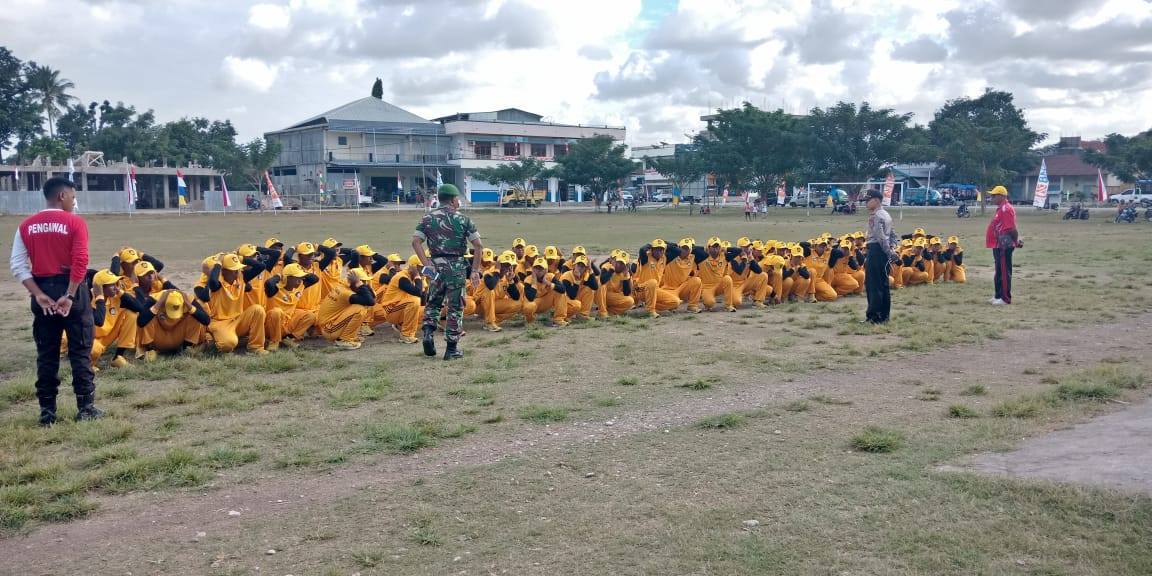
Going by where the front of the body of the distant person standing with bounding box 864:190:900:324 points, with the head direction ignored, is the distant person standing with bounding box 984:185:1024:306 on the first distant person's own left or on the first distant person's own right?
on the first distant person's own right

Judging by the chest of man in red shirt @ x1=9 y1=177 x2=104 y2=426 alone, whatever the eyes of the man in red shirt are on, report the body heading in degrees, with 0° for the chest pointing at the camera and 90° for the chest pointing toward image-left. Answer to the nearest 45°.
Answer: approximately 225°

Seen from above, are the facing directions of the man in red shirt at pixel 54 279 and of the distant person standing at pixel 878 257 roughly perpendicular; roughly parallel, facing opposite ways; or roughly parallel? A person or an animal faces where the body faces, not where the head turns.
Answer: roughly perpendicular

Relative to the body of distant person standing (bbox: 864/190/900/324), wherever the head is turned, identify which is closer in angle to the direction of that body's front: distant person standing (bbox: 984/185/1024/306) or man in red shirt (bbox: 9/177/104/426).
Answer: the man in red shirt

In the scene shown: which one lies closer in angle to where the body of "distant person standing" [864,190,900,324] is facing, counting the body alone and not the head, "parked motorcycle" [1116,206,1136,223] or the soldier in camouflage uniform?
the soldier in camouflage uniform

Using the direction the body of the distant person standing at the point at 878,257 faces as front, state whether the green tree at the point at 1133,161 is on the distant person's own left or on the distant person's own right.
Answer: on the distant person's own right

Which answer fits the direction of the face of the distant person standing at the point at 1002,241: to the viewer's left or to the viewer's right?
to the viewer's left

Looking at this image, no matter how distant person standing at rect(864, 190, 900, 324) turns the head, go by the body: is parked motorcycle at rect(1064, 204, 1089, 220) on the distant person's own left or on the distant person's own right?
on the distant person's own right

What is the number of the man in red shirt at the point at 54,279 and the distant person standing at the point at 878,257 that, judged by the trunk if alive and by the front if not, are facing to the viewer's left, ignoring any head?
1

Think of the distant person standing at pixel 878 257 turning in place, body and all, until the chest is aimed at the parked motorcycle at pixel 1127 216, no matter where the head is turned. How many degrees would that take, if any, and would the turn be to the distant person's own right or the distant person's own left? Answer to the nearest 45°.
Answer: approximately 90° to the distant person's own right

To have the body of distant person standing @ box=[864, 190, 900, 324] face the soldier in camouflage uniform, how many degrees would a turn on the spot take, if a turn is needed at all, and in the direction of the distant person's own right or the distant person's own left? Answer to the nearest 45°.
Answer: approximately 45° to the distant person's own left

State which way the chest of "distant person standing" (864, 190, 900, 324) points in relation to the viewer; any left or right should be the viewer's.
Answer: facing to the left of the viewer
